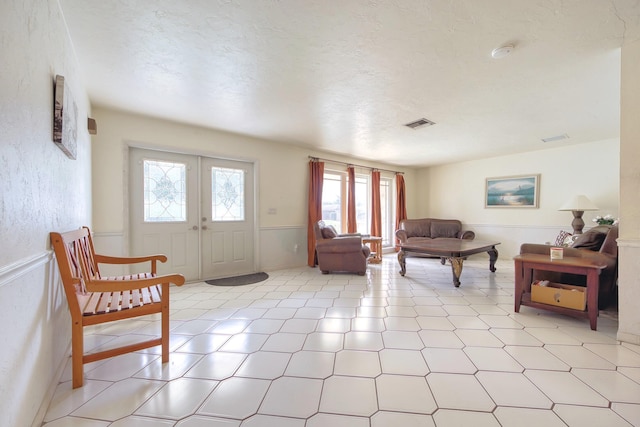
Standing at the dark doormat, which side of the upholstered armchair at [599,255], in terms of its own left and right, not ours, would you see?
front

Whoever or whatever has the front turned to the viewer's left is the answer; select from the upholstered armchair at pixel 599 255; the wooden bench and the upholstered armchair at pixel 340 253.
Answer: the upholstered armchair at pixel 599 255

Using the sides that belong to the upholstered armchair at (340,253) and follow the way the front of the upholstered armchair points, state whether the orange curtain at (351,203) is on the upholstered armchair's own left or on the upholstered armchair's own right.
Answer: on the upholstered armchair's own left

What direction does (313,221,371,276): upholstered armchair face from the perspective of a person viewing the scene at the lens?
facing to the right of the viewer

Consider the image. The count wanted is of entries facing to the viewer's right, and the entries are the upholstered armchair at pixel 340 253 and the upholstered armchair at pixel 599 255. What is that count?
1

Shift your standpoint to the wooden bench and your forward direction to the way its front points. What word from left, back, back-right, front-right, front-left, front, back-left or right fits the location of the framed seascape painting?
front

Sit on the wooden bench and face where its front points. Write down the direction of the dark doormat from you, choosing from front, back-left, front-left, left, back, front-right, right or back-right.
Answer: front-left

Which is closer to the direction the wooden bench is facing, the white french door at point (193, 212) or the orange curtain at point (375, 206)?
the orange curtain

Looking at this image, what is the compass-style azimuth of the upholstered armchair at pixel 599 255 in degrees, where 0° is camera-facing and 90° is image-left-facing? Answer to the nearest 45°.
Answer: approximately 90°

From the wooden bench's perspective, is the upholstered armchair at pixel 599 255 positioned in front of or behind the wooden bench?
in front

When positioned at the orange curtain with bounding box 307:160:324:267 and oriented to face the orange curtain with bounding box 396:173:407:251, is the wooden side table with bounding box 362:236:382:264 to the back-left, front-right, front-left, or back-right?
front-right

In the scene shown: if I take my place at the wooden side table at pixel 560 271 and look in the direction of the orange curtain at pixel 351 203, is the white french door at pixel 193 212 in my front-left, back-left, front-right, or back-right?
front-left

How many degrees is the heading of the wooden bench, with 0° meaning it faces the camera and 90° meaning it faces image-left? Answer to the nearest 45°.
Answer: approximately 270°

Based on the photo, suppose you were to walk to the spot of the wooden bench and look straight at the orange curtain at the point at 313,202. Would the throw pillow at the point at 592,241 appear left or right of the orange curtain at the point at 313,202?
right

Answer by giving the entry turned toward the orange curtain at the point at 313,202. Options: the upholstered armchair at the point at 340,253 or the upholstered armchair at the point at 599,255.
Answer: the upholstered armchair at the point at 599,255
